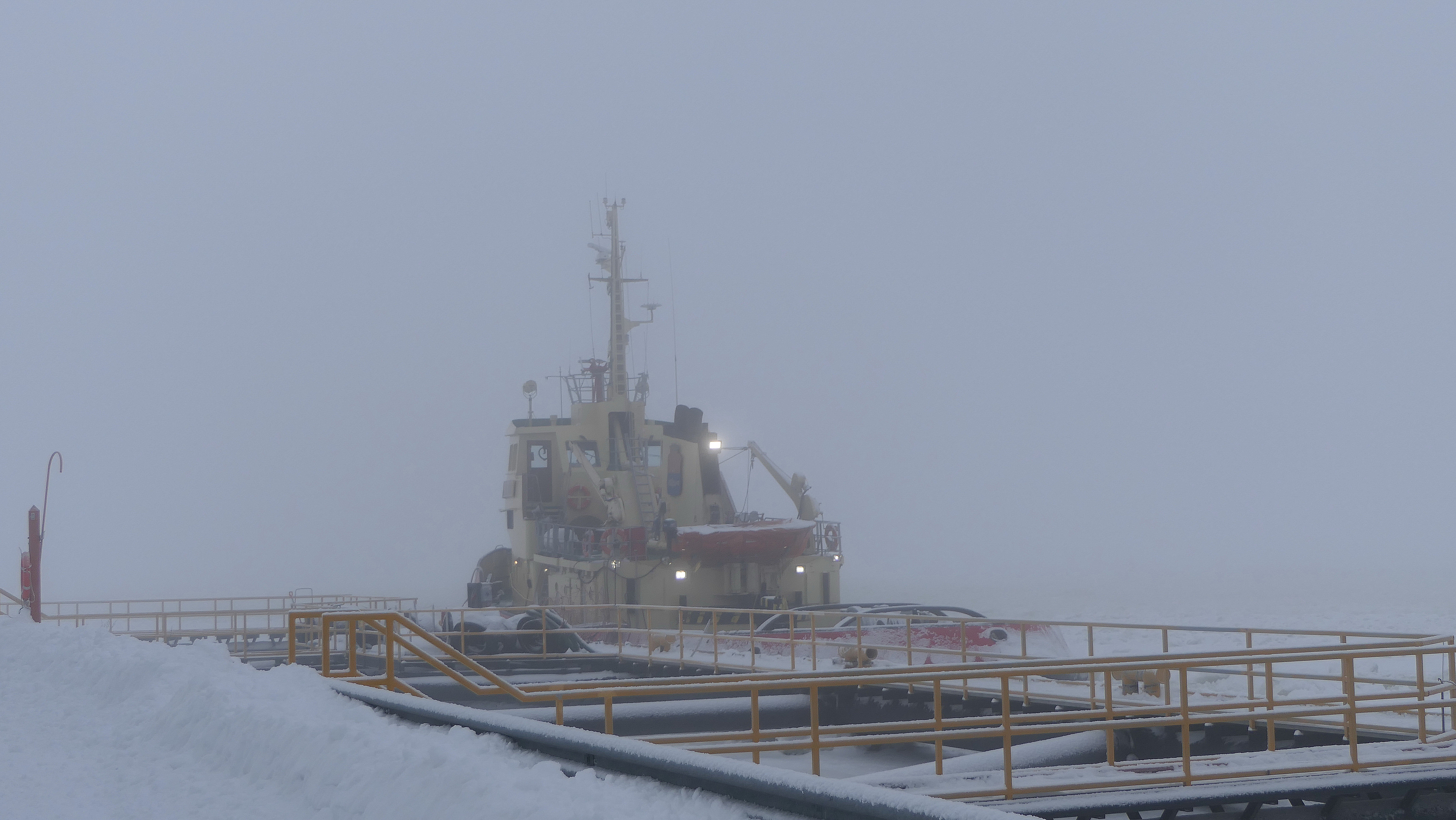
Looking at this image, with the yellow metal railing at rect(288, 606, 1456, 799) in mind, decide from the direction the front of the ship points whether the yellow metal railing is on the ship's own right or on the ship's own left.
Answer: on the ship's own left

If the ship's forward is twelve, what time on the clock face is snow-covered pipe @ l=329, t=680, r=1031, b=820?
The snow-covered pipe is roughly at 9 o'clock from the ship.

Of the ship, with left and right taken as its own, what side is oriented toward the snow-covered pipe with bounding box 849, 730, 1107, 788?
left

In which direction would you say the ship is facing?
to the viewer's left

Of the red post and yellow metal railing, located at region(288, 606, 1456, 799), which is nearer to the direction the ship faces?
the red post
